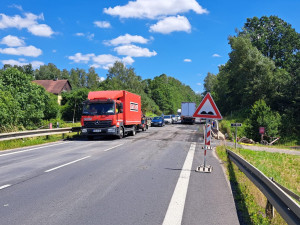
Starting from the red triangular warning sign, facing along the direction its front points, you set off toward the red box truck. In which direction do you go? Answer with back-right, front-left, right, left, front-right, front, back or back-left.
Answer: back-right

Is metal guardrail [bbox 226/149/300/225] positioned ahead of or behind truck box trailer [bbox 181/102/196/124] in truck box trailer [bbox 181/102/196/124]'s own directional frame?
behind

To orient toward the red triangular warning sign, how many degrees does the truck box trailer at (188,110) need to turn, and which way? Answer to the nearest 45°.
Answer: approximately 180°

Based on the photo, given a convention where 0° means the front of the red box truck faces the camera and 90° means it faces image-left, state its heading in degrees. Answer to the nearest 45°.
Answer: approximately 45°

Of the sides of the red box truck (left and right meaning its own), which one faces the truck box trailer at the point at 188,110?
back

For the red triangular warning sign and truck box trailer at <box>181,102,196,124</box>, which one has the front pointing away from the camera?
the truck box trailer

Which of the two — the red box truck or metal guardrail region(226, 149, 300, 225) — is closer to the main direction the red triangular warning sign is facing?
the metal guardrail

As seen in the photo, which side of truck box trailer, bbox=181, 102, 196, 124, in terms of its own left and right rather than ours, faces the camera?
back

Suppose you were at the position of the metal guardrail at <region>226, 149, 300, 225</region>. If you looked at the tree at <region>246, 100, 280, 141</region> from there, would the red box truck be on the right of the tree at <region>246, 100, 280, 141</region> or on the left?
left
